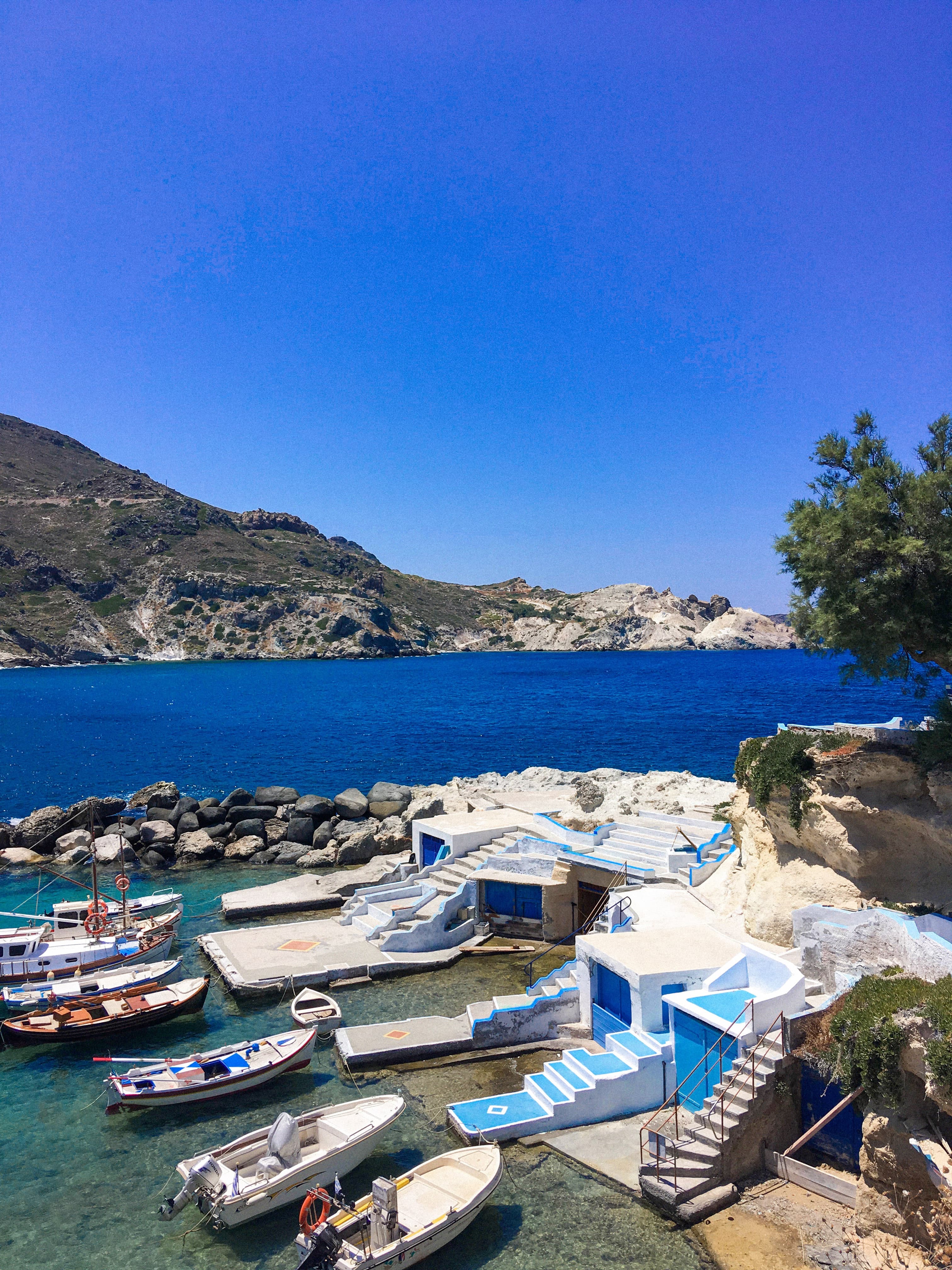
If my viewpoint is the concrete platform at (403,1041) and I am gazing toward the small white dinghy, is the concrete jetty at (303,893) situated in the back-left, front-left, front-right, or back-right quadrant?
front-right

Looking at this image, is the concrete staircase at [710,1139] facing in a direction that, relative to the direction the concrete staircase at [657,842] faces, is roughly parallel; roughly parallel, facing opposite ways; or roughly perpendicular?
roughly parallel

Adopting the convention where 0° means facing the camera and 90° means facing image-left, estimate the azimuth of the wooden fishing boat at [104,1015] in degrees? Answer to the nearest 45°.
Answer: approximately 270°

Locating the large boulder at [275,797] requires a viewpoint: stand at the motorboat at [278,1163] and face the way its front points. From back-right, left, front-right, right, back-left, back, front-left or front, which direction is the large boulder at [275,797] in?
front-left

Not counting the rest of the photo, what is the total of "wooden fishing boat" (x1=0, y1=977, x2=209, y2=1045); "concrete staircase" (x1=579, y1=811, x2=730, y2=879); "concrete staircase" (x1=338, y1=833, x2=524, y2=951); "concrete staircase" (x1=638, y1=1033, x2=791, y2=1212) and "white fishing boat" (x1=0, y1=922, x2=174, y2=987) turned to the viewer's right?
2

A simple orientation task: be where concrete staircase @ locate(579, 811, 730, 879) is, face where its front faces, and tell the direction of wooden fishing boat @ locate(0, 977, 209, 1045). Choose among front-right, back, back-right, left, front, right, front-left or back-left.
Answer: front

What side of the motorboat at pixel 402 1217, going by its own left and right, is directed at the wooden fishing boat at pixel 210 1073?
left

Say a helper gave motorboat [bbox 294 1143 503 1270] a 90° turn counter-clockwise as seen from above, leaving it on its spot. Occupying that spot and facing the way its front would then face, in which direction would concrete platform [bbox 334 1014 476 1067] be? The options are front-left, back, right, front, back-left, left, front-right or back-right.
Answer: front-right

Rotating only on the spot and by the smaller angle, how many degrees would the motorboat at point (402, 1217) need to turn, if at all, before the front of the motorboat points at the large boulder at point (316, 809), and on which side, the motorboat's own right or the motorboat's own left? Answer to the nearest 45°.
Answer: approximately 45° to the motorboat's own left

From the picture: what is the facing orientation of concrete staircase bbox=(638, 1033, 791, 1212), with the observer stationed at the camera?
facing the viewer and to the left of the viewer

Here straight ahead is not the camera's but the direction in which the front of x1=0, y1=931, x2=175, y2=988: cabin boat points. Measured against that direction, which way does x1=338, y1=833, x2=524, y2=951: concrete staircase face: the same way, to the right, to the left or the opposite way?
the opposite way

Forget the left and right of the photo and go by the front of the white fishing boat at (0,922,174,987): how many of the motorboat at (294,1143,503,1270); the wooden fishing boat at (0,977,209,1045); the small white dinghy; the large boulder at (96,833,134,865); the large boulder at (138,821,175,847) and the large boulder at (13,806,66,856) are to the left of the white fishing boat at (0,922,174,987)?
3

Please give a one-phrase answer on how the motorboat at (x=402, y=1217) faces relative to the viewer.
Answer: facing away from the viewer and to the right of the viewer

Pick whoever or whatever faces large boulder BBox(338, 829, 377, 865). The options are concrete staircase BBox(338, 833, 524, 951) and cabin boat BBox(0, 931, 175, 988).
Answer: the cabin boat

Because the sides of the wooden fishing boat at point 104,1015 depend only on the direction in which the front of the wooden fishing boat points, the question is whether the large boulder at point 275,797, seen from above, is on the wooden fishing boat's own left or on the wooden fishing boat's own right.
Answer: on the wooden fishing boat's own left

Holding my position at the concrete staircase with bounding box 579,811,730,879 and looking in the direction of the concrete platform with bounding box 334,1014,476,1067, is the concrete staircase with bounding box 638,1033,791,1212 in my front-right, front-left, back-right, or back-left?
front-left

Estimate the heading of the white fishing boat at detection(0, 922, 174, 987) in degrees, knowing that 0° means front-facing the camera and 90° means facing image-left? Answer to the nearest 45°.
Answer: approximately 270°

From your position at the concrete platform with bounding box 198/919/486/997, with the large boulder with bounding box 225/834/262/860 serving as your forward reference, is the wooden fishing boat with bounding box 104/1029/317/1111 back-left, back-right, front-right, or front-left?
back-left
